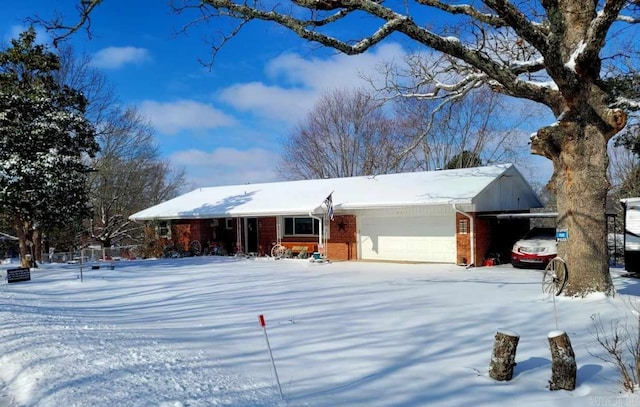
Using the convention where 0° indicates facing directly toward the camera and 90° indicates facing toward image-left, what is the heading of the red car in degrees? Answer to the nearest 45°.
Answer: approximately 45°

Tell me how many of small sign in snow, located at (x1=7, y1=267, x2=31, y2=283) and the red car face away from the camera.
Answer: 0

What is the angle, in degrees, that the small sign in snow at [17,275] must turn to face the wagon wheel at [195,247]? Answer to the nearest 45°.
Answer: approximately 135° to its left

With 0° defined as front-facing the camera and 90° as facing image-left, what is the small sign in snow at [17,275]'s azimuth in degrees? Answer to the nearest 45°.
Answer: approximately 0°

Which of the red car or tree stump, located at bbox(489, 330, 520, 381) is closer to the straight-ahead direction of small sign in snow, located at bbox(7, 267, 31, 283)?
the tree stump

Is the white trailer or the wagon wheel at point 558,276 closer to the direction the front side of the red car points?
the wagon wheel

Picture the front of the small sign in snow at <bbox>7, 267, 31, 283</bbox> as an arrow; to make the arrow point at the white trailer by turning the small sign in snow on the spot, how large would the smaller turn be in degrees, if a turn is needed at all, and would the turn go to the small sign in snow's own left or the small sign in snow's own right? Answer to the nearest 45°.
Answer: approximately 45° to the small sign in snow's own left

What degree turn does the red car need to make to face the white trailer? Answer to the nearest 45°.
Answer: approximately 90° to its left

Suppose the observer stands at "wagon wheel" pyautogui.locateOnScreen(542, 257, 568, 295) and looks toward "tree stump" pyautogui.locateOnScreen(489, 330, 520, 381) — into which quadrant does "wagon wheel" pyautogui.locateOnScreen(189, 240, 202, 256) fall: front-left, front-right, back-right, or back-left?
back-right

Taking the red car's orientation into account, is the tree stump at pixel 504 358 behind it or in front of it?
in front
